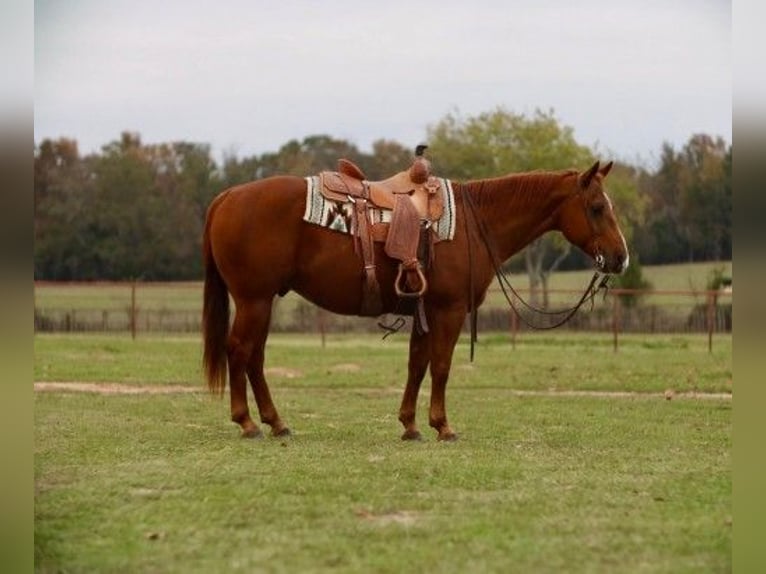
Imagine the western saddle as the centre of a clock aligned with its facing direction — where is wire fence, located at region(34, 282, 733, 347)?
The wire fence is roughly at 9 o'clock from the western saddle.

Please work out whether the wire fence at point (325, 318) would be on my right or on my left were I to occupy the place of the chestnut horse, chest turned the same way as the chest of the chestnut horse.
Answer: on my left

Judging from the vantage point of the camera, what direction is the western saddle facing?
facing to the right of the viewer

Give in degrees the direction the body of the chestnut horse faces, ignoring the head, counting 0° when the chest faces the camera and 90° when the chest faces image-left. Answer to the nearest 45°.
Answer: approximately 270°

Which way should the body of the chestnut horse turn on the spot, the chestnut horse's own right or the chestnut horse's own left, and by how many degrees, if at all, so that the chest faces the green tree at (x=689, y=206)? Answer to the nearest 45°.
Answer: approximately 90° to the chestnut horse's own left

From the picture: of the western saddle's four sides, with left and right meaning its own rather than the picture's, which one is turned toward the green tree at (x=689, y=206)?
left
